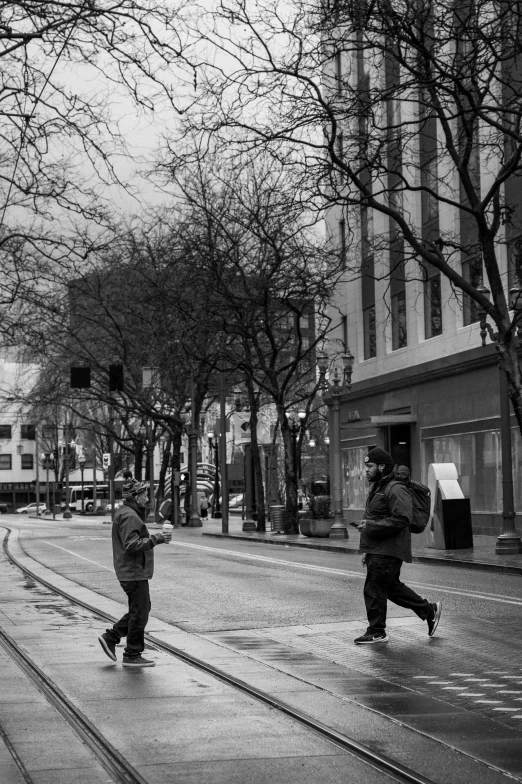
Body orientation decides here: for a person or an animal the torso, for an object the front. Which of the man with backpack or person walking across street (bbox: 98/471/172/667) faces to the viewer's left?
the man with backpack

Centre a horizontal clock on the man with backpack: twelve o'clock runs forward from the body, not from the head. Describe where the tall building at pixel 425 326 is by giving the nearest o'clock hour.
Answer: The tall building is roughly at 3 o'clock from the man with backpack.

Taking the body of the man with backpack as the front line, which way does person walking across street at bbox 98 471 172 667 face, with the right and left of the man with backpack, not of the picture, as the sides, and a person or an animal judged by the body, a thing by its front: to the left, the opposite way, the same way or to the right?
the opposite way

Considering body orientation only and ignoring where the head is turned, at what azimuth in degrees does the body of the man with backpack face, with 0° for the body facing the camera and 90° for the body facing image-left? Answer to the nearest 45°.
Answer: approximately 90°

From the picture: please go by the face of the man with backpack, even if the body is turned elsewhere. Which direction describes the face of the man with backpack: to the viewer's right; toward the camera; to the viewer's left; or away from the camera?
to the viewer's left

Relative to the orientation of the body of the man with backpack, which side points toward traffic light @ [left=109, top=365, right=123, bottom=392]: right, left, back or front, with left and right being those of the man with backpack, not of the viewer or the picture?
right

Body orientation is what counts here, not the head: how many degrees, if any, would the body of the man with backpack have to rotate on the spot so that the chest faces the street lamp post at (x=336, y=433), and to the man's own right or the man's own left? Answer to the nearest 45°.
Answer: approximately 90° to the man's own right

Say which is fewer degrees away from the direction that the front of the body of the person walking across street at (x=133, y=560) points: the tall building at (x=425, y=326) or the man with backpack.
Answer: the man with backpack

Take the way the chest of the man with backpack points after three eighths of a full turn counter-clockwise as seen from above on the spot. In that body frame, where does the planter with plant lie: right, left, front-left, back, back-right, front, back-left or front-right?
back-left

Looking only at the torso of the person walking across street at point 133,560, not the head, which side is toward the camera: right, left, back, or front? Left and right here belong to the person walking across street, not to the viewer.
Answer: right

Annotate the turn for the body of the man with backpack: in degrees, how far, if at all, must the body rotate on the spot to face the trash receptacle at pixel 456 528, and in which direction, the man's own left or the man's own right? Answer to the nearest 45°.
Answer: approximately 90° to the man's own right

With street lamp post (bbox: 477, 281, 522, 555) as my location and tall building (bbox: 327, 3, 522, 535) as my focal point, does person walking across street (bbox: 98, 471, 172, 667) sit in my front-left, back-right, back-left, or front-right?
back-left

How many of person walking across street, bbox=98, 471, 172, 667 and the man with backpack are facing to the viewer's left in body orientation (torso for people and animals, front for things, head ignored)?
1

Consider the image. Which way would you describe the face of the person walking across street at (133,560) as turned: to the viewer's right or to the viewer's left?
to the viewer's right
